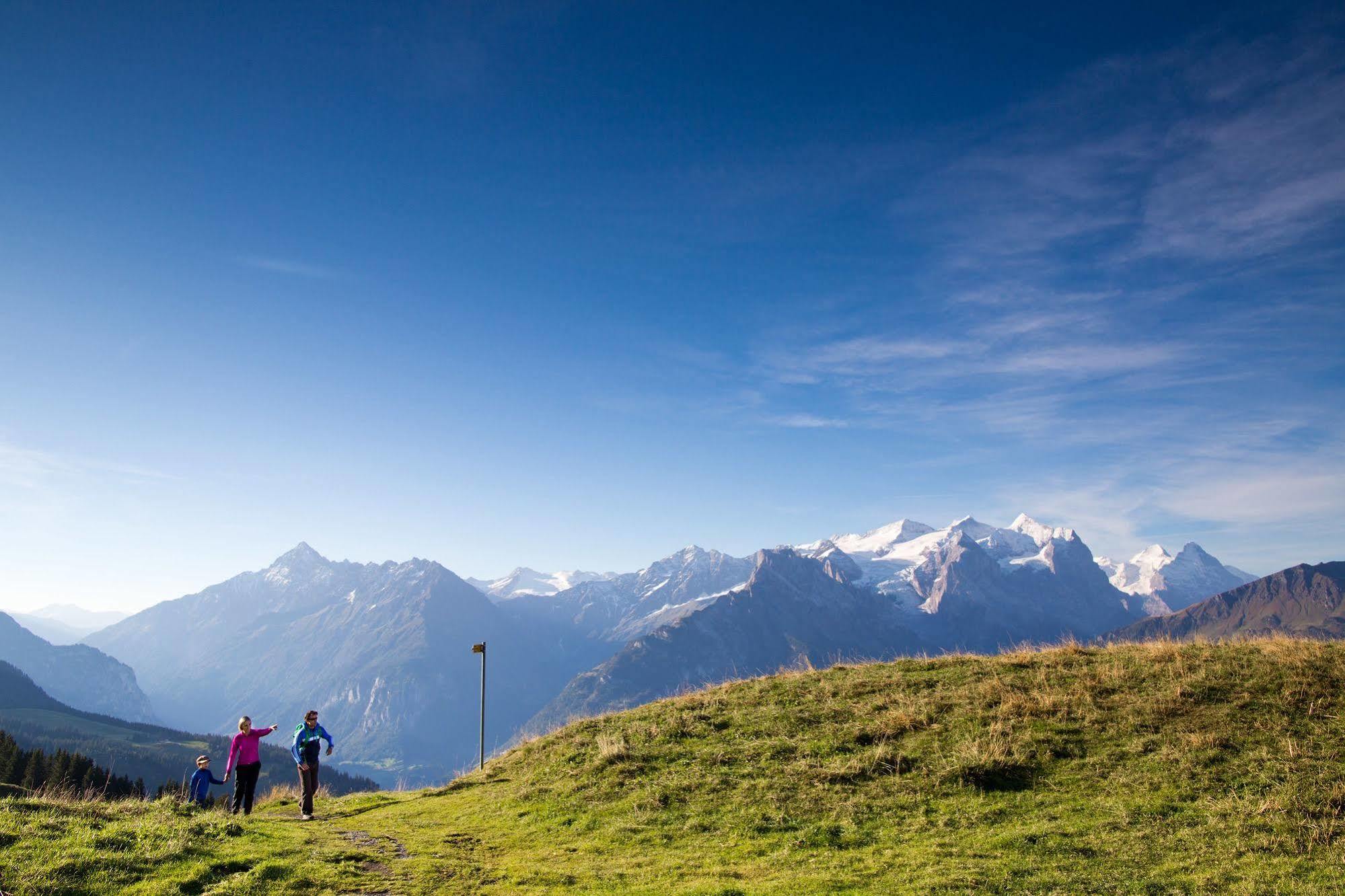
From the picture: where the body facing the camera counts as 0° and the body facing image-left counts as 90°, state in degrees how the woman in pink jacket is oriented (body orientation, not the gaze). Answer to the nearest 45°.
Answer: approximately 0°

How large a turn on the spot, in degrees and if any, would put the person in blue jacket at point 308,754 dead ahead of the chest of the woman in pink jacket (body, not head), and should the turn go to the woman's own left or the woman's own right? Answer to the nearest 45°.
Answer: approximately 90° to the woman's own left

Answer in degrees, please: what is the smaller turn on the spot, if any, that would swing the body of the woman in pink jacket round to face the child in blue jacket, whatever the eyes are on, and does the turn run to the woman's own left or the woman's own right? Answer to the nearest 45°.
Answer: approximately 135° to the woman's own right
